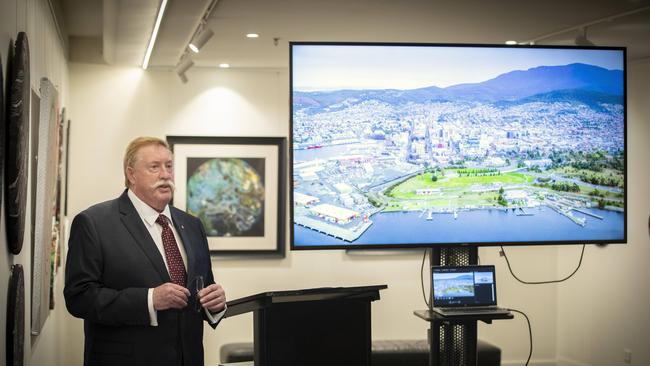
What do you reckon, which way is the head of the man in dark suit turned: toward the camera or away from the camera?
toward the camera

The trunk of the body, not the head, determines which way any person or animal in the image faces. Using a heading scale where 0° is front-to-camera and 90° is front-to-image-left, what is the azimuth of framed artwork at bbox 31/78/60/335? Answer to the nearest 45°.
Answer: approximately 270°

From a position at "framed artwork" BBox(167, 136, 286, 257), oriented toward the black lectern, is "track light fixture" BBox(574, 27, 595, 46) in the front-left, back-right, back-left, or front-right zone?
front-left

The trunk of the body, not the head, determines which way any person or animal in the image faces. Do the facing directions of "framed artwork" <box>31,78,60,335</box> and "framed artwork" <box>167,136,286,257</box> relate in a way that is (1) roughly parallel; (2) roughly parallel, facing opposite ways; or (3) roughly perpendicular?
roughly perpendicular

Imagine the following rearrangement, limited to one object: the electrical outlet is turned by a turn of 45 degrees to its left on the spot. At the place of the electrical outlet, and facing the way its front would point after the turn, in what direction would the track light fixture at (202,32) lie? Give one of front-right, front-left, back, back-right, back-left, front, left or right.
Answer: right

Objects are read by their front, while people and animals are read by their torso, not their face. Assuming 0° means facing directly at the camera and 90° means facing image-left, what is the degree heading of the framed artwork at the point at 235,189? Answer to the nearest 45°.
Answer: approximately 0°

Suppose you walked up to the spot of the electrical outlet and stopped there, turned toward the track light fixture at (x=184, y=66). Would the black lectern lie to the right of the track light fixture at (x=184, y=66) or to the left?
left

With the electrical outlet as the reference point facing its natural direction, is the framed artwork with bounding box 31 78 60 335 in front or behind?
in front

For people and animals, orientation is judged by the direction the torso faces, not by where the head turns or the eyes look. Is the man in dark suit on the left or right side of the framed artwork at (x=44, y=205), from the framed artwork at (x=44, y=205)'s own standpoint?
on its right

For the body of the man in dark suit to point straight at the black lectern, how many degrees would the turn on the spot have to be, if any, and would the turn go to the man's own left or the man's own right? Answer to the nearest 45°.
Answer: approximately 45° to the man's own left

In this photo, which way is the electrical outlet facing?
toward the camera

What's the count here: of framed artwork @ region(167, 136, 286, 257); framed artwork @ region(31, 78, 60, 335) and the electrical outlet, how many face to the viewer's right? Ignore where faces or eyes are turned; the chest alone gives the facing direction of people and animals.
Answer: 1
